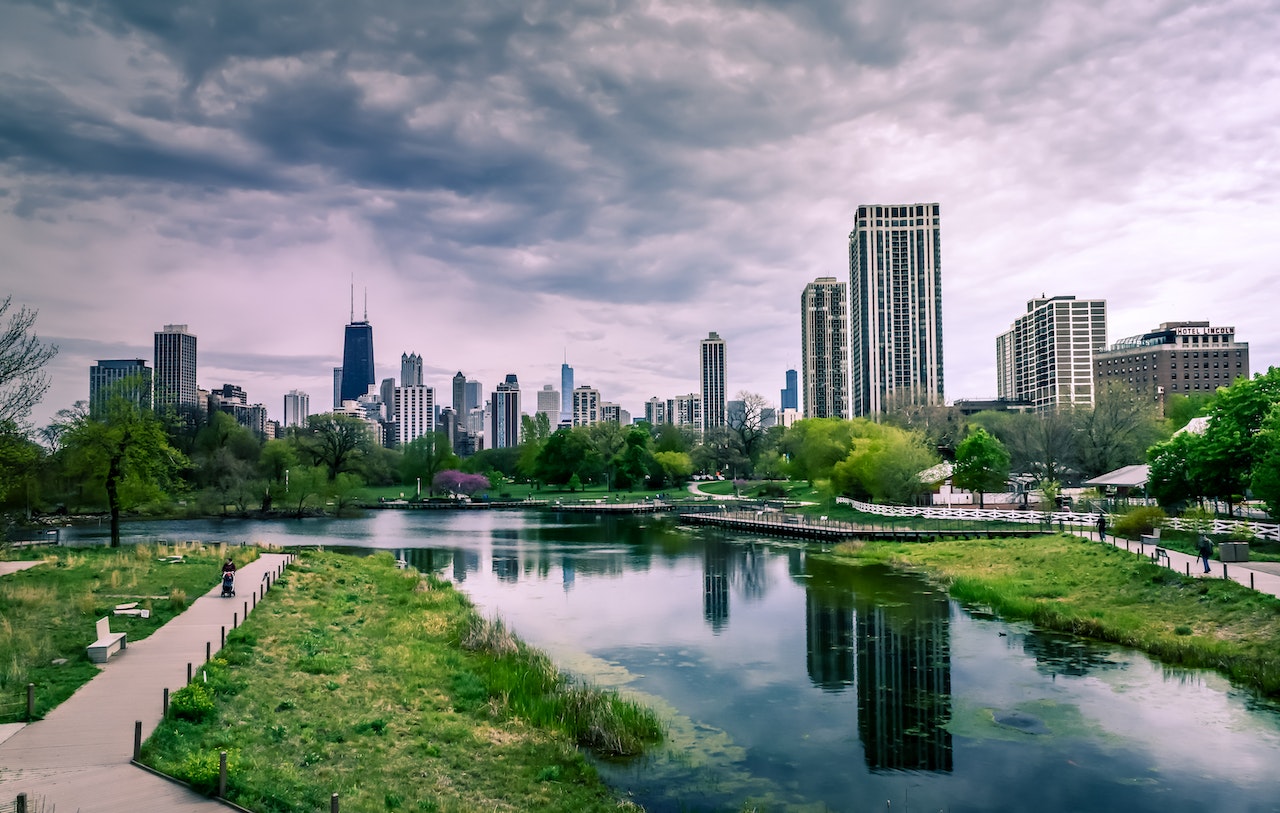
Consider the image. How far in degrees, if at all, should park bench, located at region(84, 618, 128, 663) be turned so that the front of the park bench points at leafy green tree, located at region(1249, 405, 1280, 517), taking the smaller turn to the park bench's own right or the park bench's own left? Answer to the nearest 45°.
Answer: approximately 45° to the park bench's own left

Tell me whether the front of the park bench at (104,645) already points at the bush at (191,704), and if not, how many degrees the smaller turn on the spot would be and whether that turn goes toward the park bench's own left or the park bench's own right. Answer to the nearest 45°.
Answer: approximately 45° to the park bench's own right

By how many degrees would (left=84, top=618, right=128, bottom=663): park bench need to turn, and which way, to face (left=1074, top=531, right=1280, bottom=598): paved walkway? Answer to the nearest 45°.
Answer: approximately 45° to its left

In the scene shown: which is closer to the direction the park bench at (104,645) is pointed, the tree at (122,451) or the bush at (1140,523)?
the bush

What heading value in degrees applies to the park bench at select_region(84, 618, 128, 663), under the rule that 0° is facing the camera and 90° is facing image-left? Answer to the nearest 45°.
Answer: approximately 315°

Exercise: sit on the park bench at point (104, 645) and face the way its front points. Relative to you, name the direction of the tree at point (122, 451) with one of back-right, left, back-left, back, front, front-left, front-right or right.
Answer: back-left

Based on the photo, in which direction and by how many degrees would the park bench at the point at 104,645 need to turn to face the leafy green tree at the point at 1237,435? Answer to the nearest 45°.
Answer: approximately 45° to its left
